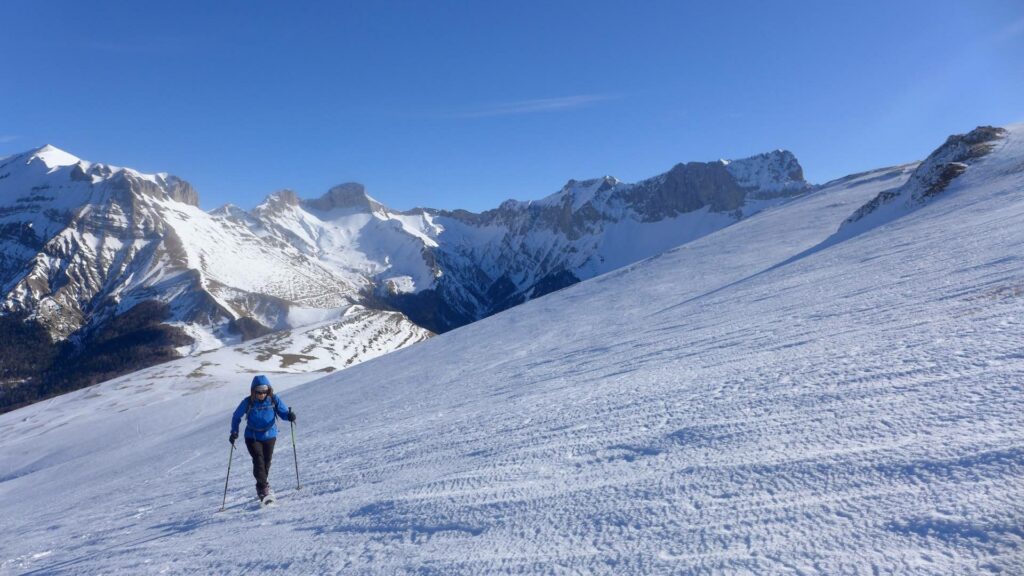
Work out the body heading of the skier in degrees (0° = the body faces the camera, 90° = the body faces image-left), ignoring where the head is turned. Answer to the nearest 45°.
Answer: approximately 0°

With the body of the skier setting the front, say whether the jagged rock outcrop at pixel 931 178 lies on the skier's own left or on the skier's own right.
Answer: on the skier's own left
